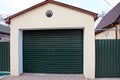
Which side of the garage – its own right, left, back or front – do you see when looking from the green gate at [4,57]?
right

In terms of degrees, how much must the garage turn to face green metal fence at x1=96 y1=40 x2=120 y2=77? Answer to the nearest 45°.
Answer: approximately 90° to its left

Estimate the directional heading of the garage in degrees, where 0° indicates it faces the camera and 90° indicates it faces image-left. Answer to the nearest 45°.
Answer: approximately 0°
